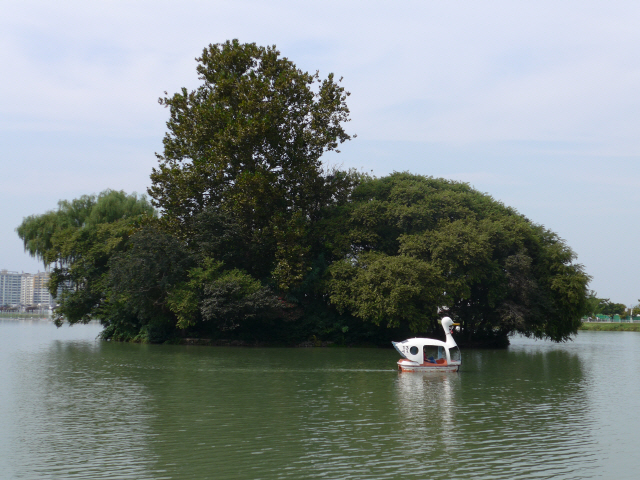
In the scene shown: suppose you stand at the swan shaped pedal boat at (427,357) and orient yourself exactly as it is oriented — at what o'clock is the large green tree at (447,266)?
The large green tree is roughly at 9 o'clock from the swan shaped pedal boat.

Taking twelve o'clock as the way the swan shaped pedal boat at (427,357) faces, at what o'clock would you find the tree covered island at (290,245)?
The tree covered island is roughly at 8 o'clock from the swan shaped pedal boat.

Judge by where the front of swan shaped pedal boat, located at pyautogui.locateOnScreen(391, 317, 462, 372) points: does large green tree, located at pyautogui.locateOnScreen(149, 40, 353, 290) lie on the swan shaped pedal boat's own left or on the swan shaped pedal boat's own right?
on the swan shaped pedal boat's own left

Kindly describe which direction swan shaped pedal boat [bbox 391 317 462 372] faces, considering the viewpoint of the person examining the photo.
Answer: facing to the right of the viewer
